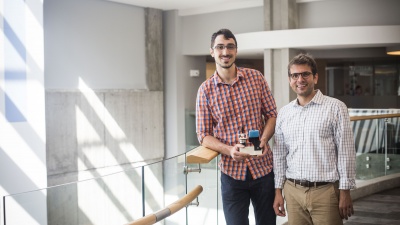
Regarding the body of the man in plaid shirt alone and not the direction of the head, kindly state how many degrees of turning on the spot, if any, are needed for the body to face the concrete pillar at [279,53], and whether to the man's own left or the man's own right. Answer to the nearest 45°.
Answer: approximately 180°

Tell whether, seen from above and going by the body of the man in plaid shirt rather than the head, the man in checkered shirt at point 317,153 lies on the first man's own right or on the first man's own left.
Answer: on the first man's own left

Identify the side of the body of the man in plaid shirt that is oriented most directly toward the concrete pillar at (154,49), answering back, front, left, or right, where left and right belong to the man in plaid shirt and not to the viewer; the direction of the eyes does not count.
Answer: back

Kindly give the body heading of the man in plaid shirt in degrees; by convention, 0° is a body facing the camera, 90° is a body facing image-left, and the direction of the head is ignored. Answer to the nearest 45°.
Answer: approximately 0°

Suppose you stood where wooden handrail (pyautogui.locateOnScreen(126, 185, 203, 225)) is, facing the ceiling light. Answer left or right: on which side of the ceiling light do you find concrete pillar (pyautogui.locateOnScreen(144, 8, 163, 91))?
left
